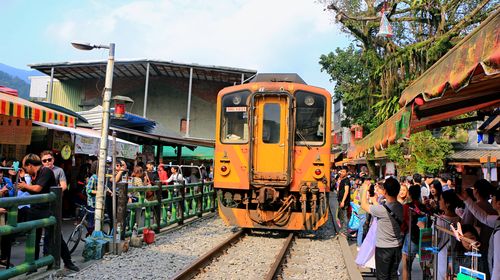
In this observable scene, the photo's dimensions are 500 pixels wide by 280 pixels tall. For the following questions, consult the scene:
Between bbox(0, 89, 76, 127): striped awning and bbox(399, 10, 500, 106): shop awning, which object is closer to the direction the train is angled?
the shop awning

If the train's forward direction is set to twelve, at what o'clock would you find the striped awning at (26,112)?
The striped awning is roughly at 2 o'clock from the train.

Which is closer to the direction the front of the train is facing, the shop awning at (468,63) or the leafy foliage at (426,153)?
the shop awning

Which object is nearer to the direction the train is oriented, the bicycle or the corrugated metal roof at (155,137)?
the bicycle

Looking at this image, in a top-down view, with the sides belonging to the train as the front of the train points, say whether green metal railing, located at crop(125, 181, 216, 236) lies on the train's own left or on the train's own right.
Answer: on the train's own right

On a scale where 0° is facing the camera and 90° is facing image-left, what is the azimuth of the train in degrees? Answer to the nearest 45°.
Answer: approximately 0°

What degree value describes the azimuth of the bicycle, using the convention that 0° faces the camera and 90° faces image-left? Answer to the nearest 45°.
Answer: approximately 45°

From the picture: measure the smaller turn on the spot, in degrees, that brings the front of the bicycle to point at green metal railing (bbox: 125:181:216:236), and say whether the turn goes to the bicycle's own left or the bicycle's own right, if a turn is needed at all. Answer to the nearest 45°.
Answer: approximately 180°

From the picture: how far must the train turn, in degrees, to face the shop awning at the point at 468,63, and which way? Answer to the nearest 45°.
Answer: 0° — it already faces it

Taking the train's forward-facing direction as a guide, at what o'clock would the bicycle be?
The bicycle is roughly at 2 o'clock from the train.
